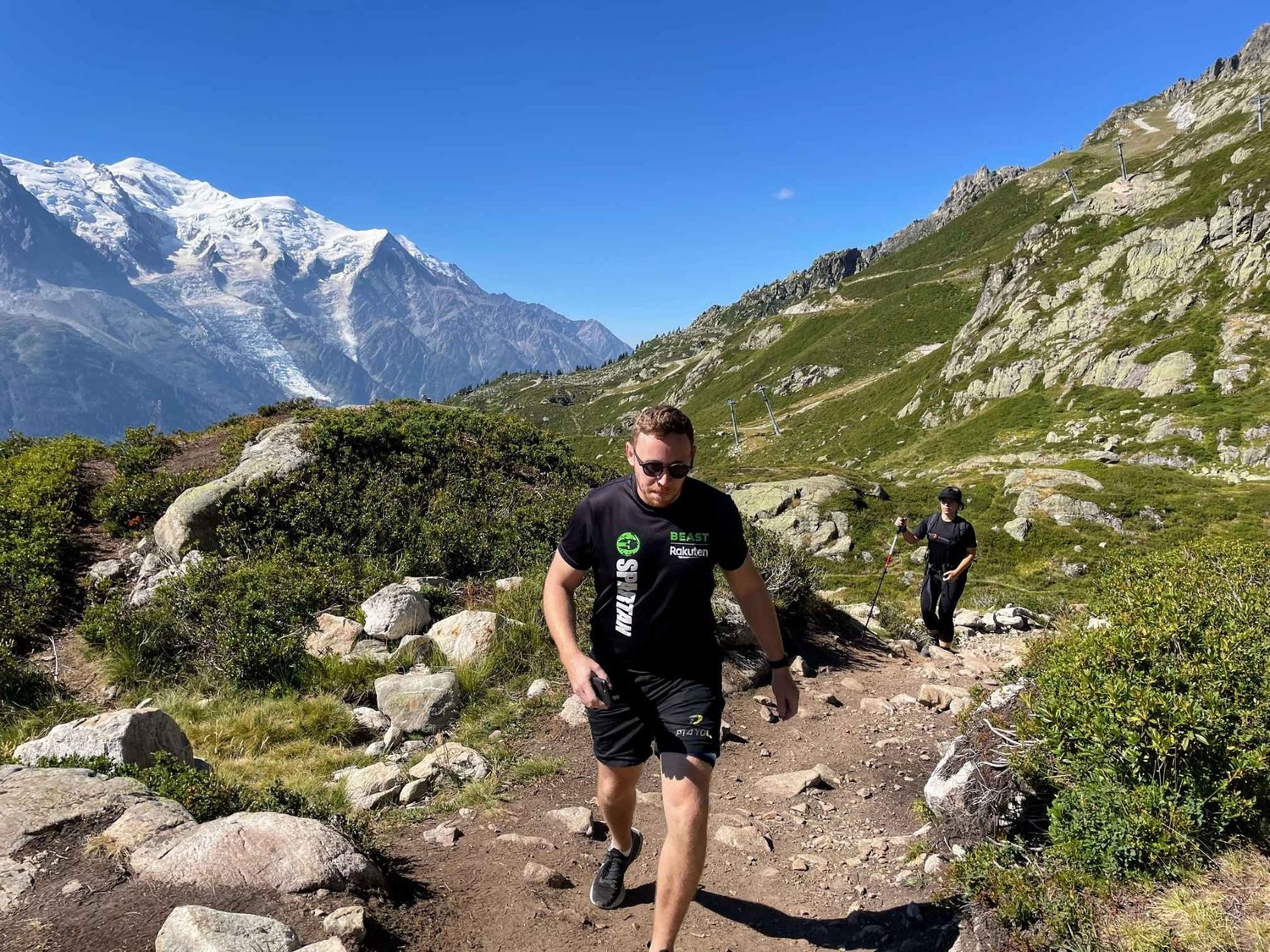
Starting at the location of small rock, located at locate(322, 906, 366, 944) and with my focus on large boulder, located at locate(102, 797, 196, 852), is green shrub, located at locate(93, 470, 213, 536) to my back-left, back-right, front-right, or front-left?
front-right

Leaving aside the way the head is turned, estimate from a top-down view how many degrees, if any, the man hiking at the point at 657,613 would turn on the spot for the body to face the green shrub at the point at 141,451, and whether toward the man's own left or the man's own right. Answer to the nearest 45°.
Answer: approximately 135° to the man's own right

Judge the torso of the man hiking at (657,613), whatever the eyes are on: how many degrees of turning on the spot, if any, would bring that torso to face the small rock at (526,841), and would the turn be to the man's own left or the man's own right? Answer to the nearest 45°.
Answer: approximately 135° to the man's own right

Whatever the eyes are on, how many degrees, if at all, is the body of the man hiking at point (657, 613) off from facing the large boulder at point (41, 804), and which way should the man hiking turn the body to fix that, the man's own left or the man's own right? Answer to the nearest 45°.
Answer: approximately 90° to the man's own right

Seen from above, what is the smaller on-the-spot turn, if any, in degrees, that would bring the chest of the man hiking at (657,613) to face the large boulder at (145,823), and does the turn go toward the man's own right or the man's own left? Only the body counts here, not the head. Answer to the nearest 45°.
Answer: approximately 90° to the man's own right

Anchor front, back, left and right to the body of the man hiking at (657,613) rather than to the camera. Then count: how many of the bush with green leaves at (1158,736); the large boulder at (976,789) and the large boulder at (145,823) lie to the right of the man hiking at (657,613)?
1

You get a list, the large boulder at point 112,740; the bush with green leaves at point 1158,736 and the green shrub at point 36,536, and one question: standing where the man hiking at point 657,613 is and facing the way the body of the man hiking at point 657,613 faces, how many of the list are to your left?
1

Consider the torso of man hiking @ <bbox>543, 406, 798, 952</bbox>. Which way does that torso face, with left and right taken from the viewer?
facing the viewer
